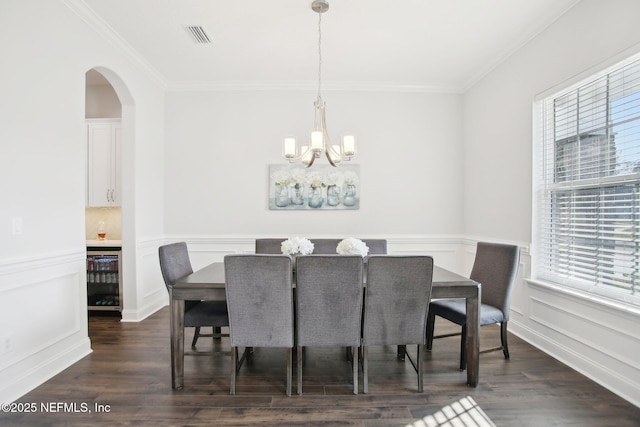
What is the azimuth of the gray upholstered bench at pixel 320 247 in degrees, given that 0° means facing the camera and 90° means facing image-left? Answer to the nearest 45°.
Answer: approximately 0°

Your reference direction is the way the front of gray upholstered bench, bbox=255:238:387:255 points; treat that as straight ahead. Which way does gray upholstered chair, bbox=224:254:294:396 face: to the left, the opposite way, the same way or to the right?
the opposite way

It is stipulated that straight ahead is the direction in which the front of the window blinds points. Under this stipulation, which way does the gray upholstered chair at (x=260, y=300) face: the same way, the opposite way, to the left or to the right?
to the right

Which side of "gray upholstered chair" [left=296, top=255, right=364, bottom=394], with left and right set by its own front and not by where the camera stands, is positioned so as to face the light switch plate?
left

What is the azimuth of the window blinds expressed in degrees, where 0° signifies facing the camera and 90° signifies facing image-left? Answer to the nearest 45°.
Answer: approximately 45°

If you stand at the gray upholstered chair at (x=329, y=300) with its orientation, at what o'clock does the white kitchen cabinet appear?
The white kitchen cabinet is roughly at 10 o'clock from the gray upholstered chair.

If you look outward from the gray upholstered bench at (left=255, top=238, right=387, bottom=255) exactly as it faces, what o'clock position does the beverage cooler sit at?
The beverage cooler is roughly at 3 o'clock from the gray upholstered bench.

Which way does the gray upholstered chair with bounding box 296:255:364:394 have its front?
away from the camera

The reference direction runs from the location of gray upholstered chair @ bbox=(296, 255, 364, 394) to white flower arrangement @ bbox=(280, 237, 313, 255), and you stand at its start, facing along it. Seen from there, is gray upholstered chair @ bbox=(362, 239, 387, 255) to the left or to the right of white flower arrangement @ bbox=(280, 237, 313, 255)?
right

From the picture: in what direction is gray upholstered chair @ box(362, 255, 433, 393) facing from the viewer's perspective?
away from the camera

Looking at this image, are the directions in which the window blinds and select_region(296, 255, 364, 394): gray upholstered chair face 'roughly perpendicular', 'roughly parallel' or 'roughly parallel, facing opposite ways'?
roughly perpendicular

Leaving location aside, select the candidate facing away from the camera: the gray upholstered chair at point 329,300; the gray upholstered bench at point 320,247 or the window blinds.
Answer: the gray upholstered chair at point 329,300

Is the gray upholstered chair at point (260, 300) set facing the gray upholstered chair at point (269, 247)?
yes

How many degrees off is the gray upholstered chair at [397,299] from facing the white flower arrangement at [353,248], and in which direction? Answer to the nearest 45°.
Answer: approximately 45° to its left

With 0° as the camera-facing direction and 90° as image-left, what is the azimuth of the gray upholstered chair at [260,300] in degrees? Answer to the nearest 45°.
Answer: approximately 180°
